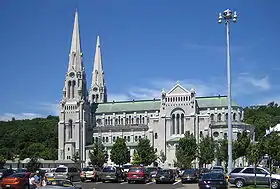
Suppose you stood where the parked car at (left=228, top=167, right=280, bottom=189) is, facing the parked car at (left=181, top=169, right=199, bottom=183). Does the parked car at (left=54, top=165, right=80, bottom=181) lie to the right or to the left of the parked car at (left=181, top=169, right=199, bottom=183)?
left

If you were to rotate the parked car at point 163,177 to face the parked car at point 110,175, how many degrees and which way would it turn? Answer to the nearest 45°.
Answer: approximately 90° to its left

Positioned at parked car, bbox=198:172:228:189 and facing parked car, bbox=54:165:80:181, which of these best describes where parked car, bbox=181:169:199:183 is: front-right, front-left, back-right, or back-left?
front-right

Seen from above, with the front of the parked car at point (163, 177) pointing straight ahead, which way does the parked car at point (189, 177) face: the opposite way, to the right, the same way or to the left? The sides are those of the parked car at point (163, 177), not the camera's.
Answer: the same way
